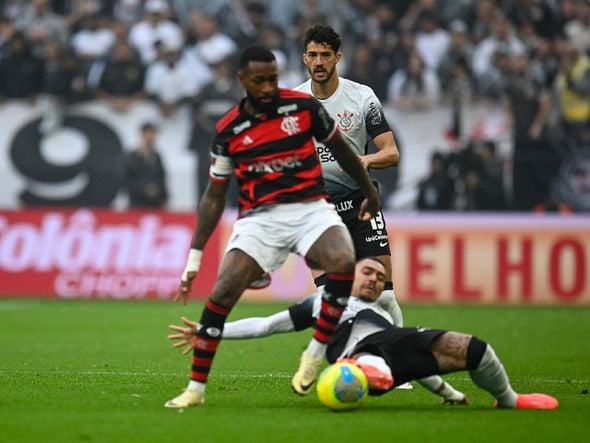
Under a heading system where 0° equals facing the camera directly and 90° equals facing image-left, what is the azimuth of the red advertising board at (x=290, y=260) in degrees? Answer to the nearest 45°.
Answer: approximately 0°

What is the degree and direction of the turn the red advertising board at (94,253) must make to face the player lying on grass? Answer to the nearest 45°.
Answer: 0° — it already faces them

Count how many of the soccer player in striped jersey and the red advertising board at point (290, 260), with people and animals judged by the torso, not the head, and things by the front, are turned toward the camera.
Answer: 2

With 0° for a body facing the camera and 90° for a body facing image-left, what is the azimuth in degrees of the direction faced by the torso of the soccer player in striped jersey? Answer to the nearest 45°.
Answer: approximately 0°

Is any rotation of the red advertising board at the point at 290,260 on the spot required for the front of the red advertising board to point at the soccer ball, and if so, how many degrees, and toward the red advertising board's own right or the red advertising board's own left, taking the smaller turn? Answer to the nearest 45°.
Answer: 0° — it already faces it

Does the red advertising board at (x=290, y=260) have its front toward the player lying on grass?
yes
